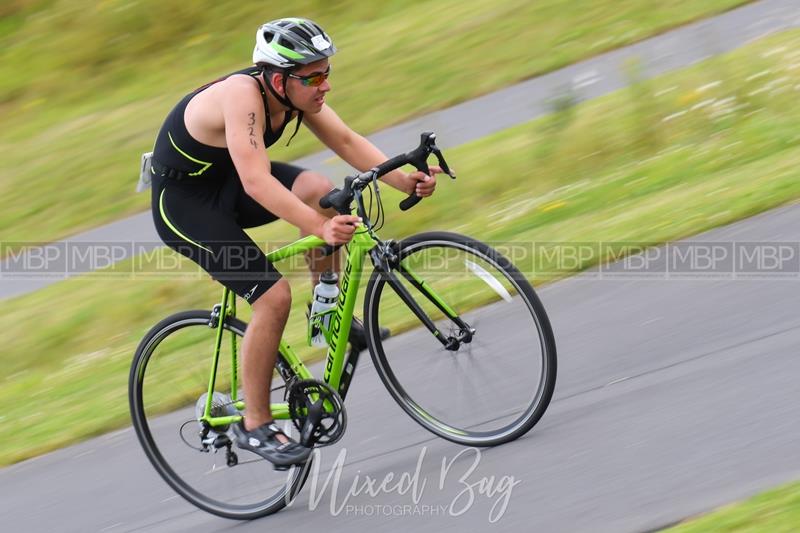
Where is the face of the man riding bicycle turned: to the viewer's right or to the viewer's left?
to the viewer's right

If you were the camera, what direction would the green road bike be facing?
facing the viewer and to the right of the viewer

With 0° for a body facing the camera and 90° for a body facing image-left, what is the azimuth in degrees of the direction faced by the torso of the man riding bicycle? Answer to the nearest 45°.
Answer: approximately 315°
